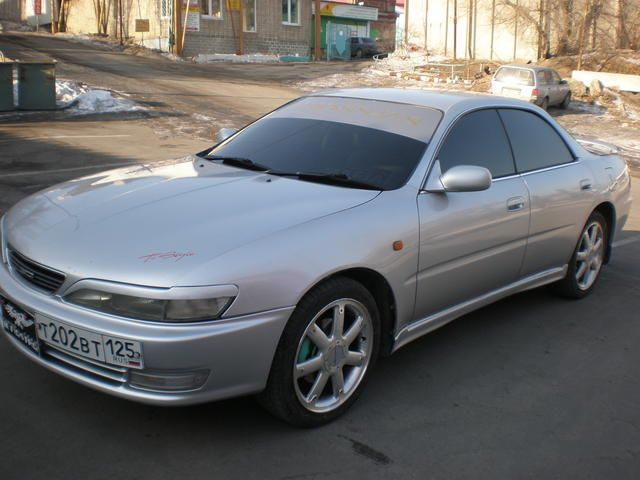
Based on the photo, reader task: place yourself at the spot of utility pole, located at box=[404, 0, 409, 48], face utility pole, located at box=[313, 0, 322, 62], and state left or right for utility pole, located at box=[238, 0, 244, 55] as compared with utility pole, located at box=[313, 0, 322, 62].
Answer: right

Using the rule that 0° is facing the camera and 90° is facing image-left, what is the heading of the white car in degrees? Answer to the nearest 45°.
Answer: approximately 225°

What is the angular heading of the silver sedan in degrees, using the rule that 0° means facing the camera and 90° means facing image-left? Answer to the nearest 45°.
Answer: approximately 45°

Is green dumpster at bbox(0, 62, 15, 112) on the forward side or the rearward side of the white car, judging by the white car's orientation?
on the rearward side

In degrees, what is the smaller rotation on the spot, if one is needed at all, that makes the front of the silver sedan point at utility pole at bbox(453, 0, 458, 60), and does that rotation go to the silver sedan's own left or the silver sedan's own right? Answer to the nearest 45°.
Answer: approximately 135° to the silver sedan's own right

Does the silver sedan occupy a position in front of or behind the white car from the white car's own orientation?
behind

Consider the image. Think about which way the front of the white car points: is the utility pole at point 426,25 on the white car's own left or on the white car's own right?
on the white car's own left

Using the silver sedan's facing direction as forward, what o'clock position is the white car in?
The white car is roughly at 5 o'clock from the silver sedan.

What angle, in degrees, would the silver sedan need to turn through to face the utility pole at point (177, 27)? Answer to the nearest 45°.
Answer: approximately 135° to its right

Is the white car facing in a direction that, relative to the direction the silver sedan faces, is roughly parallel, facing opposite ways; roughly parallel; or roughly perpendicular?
roughly parallel, facing opposite ways

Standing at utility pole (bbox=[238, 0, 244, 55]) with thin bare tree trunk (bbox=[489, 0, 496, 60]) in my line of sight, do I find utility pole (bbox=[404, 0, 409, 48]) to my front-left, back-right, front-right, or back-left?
front-left

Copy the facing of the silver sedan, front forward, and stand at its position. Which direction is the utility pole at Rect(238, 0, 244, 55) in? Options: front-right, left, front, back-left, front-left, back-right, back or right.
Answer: back-right

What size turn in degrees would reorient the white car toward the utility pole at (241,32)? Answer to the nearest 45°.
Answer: approximately 90° to its left
